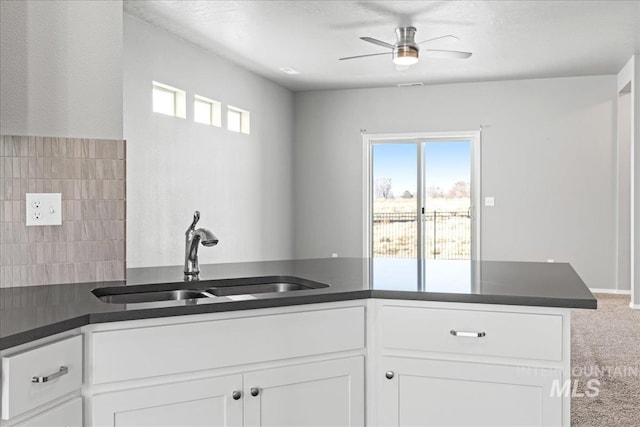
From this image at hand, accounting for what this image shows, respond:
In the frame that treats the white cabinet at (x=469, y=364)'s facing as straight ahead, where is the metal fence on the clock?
The metal fence is roughly at 6 o'clock from the white cabinet.

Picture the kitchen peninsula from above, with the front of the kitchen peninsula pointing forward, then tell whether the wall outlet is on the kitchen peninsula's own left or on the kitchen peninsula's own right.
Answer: on the kitchen peninsula's own right

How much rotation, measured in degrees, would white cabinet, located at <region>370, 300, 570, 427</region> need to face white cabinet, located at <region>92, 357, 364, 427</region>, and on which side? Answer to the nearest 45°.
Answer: approximately 90° to its right

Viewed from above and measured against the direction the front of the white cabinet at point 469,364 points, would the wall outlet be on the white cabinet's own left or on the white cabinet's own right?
on the white cabinet's own right

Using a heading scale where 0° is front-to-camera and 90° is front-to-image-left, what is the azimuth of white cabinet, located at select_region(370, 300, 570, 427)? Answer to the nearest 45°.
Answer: approximately 0°

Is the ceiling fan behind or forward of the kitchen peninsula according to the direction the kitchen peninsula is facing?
behind

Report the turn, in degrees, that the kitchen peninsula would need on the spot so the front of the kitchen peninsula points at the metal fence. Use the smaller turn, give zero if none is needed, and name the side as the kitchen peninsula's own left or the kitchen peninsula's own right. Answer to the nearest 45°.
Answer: approximately 180°
